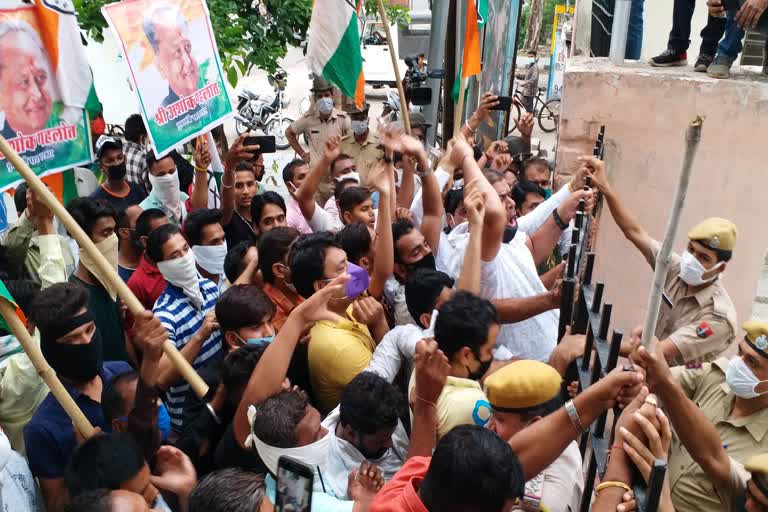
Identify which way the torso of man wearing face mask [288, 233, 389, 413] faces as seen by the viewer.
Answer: to the viewer's right

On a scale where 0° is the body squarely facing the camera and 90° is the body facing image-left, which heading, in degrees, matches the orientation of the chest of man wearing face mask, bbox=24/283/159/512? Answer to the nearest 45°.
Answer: approximately 315°

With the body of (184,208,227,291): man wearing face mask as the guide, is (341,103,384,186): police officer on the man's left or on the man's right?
on the man's left

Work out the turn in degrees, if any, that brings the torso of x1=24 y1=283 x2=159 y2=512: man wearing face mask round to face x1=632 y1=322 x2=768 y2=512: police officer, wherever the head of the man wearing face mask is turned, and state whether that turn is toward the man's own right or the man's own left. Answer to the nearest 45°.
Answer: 0° — they already face them

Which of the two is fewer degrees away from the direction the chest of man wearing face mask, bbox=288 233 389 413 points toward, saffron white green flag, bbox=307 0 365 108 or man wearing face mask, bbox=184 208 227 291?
the saffron white green flag

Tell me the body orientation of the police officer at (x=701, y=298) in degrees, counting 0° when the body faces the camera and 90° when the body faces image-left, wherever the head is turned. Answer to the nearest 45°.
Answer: approximately 45°

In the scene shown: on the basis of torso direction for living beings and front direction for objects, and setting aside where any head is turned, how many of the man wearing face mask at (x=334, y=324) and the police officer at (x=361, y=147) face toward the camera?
1

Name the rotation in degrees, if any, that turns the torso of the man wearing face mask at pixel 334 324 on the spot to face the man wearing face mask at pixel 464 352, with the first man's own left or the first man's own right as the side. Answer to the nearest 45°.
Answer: approximately 45° to the first man's own right

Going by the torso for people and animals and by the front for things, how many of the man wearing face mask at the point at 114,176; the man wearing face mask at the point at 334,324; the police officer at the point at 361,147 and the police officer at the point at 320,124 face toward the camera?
3

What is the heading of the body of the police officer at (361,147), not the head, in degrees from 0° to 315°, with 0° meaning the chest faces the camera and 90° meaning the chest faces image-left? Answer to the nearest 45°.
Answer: approximately 0°

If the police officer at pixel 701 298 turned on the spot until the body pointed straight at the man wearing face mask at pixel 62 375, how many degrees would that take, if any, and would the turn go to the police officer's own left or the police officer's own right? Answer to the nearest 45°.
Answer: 0° — they already face them
